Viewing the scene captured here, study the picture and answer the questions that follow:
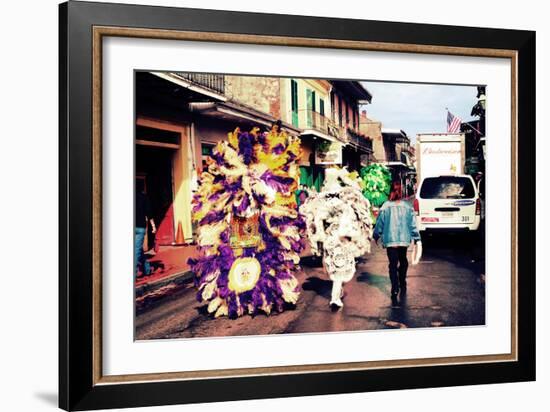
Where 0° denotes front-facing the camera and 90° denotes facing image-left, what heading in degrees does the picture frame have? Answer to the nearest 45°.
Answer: approximately 315°
